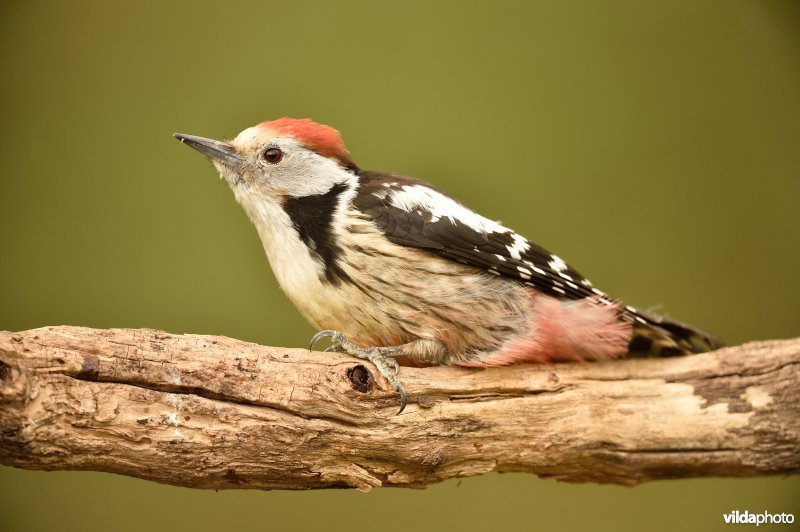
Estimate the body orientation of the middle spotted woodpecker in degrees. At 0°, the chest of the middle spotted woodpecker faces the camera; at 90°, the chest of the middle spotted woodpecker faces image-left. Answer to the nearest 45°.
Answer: approximately 90°
